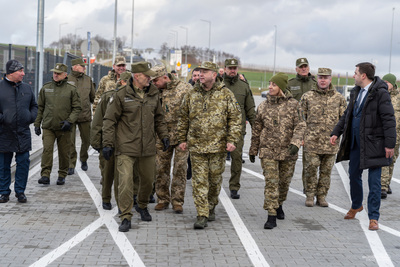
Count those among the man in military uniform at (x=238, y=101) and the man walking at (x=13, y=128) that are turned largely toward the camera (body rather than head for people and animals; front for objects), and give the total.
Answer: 2

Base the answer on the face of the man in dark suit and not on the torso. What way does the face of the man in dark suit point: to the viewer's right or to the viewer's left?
to the viewer's left

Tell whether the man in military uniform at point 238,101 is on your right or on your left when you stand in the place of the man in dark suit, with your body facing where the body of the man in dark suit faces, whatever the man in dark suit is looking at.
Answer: on your right

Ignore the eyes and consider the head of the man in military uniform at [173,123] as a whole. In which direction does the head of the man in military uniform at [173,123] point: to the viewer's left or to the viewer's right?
to the viewer's left

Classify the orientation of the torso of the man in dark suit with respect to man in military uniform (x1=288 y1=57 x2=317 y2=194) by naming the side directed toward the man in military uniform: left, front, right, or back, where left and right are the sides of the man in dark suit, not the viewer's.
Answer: right

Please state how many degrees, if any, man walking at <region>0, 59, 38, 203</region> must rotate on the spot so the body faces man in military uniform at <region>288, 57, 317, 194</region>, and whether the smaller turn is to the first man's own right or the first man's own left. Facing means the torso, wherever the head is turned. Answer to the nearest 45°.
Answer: approximately 90° to the first man's own left

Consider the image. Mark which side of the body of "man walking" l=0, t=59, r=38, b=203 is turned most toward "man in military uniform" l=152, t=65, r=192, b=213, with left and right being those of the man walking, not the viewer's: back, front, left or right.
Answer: left

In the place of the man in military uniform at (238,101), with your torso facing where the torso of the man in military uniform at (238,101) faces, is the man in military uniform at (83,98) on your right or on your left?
on your right
